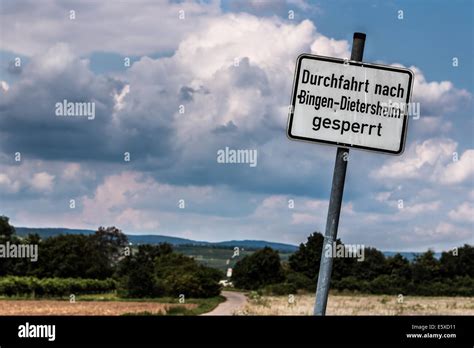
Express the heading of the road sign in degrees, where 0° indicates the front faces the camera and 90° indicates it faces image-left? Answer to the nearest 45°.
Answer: approximately 0°
